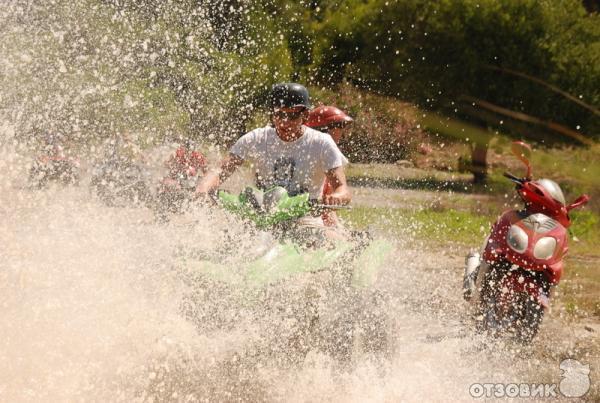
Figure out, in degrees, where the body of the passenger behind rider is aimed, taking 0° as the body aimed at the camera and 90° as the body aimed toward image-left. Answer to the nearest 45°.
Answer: approximately 0°

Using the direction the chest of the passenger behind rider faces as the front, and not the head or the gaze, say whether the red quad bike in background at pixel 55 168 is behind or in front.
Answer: behind

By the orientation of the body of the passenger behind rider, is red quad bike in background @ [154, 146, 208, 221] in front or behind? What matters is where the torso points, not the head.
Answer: behind

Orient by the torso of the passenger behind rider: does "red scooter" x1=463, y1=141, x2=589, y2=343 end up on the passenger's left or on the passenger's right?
on the passenger's left
